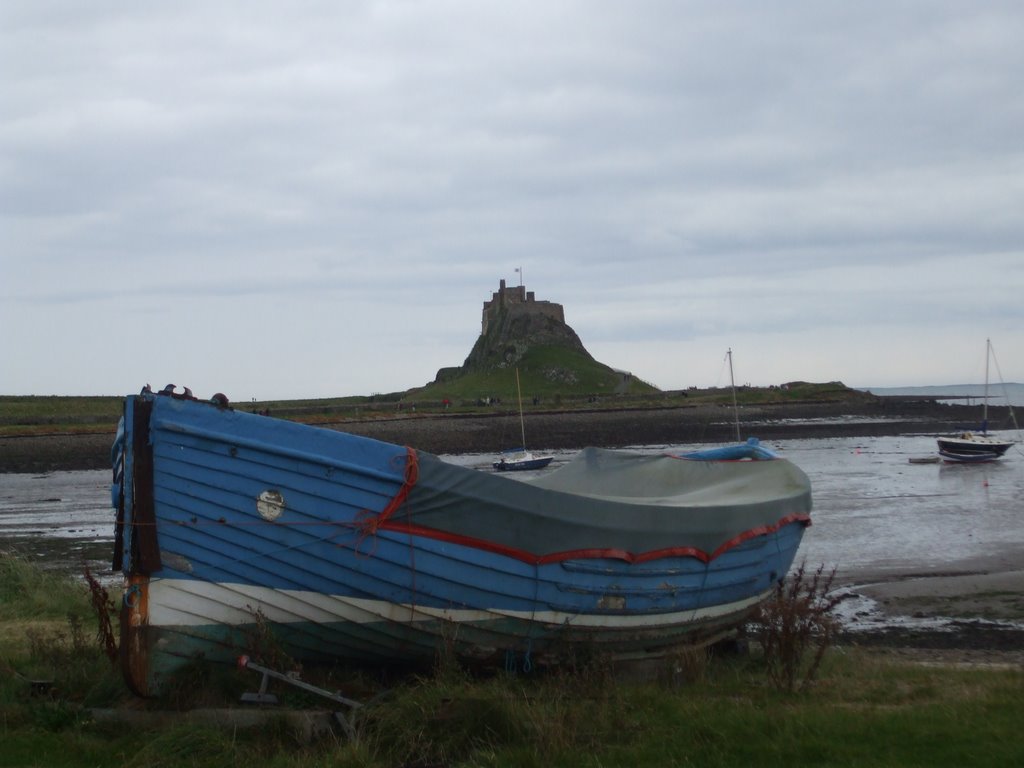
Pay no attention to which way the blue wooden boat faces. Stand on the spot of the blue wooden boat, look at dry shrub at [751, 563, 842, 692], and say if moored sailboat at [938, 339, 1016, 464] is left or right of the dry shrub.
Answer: left

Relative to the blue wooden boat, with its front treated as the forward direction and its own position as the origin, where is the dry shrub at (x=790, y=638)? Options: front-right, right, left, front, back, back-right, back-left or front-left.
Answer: back-left

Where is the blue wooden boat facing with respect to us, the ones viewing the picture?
facing the viewer and to the left of the viewer

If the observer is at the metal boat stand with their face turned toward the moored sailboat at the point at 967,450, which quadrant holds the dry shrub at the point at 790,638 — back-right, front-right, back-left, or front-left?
front-right

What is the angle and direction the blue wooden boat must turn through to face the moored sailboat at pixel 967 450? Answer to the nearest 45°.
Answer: approximately 180°
